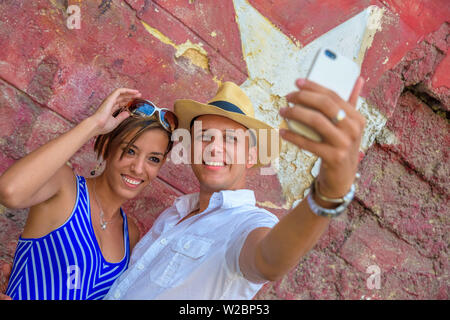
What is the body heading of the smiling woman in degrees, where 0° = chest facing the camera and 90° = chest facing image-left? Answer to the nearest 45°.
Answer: approximately 315°

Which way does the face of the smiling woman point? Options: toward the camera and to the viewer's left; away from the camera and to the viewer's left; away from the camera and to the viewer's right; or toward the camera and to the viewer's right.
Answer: toward the camera and to the viewer's right
